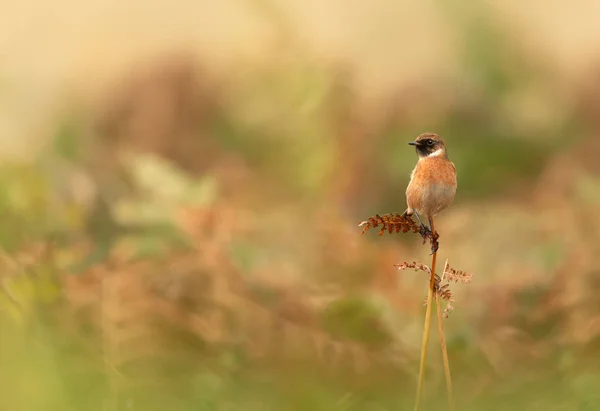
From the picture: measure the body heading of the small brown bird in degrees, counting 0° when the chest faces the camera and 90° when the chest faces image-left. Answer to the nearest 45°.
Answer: approximately 0°
